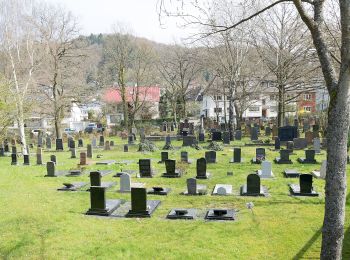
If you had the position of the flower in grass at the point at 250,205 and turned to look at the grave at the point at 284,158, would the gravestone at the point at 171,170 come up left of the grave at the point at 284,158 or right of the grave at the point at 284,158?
left

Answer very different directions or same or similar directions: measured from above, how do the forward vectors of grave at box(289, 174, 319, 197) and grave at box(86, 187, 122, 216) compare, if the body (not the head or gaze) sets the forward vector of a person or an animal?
same or similar directions

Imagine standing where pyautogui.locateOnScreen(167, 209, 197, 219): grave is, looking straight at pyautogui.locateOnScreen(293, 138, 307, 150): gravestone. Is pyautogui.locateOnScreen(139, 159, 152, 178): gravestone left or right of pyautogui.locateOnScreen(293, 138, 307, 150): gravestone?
left
